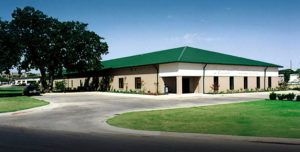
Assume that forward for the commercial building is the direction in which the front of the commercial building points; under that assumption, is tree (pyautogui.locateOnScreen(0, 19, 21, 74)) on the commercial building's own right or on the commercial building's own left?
on the commercial building's own right

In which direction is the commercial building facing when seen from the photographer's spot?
facing the viewer and to the right of the viewer

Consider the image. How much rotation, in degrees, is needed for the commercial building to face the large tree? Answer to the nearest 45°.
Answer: approximately 135° to its right
